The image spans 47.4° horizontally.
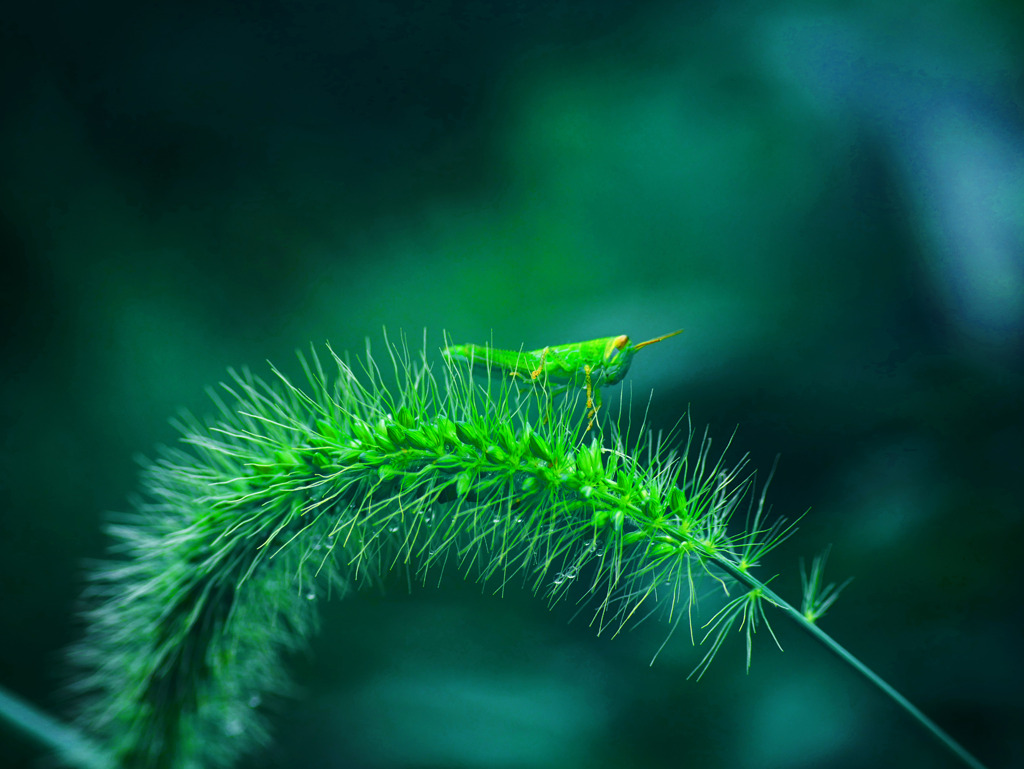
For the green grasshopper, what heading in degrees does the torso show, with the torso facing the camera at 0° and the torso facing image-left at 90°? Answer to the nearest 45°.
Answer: approximately 270°
